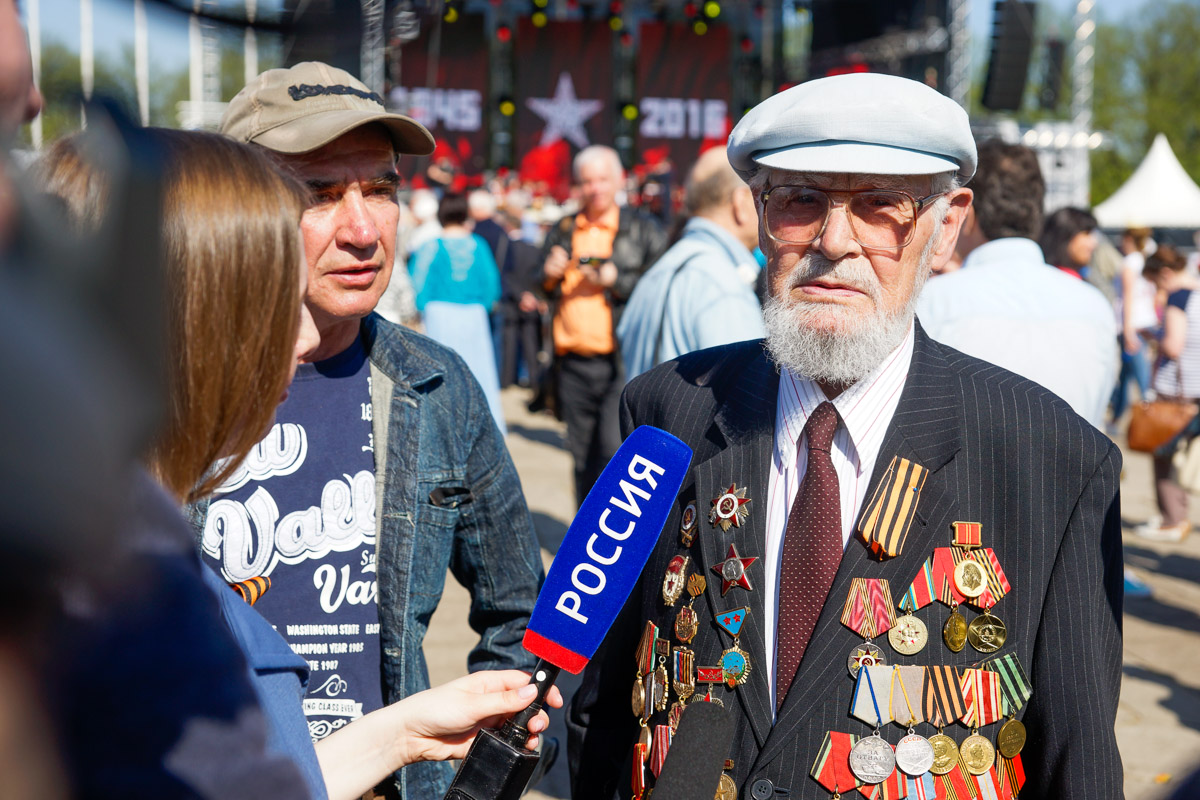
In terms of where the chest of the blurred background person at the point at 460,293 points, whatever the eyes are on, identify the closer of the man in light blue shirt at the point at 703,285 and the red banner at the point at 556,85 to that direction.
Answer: the red banner

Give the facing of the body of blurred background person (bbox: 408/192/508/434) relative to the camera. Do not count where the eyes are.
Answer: away from the camera

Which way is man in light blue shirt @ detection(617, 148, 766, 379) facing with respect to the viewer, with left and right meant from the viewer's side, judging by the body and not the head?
facing away from the viewer and to the right of the viewer

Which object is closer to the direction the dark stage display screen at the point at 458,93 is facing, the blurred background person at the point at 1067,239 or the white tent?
the blurred background person

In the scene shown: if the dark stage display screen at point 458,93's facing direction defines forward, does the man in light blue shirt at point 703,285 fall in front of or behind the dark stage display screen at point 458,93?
in front

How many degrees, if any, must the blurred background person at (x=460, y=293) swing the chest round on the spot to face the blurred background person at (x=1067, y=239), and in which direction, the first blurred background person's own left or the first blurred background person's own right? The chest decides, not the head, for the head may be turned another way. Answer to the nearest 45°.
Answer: approximately 135° to the first blurred background person's own right

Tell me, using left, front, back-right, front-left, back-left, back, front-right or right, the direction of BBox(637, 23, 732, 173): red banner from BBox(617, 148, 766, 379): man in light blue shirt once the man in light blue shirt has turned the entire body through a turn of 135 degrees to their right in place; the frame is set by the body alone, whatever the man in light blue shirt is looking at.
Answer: back

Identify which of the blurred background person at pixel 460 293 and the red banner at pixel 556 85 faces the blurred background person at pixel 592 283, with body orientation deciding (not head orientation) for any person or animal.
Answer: the red banner

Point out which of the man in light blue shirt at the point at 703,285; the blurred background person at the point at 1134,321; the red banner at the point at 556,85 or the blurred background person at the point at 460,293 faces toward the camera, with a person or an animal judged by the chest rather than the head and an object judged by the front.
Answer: the red banner

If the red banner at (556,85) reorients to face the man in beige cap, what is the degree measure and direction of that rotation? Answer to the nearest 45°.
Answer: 0° — it already faces them

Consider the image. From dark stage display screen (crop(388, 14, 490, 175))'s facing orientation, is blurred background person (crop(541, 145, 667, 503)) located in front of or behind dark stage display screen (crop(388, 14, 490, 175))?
in front

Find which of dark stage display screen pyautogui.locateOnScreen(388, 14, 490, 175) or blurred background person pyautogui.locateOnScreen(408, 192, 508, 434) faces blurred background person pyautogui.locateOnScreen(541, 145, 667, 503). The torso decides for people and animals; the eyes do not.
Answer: the dark stage display screen
